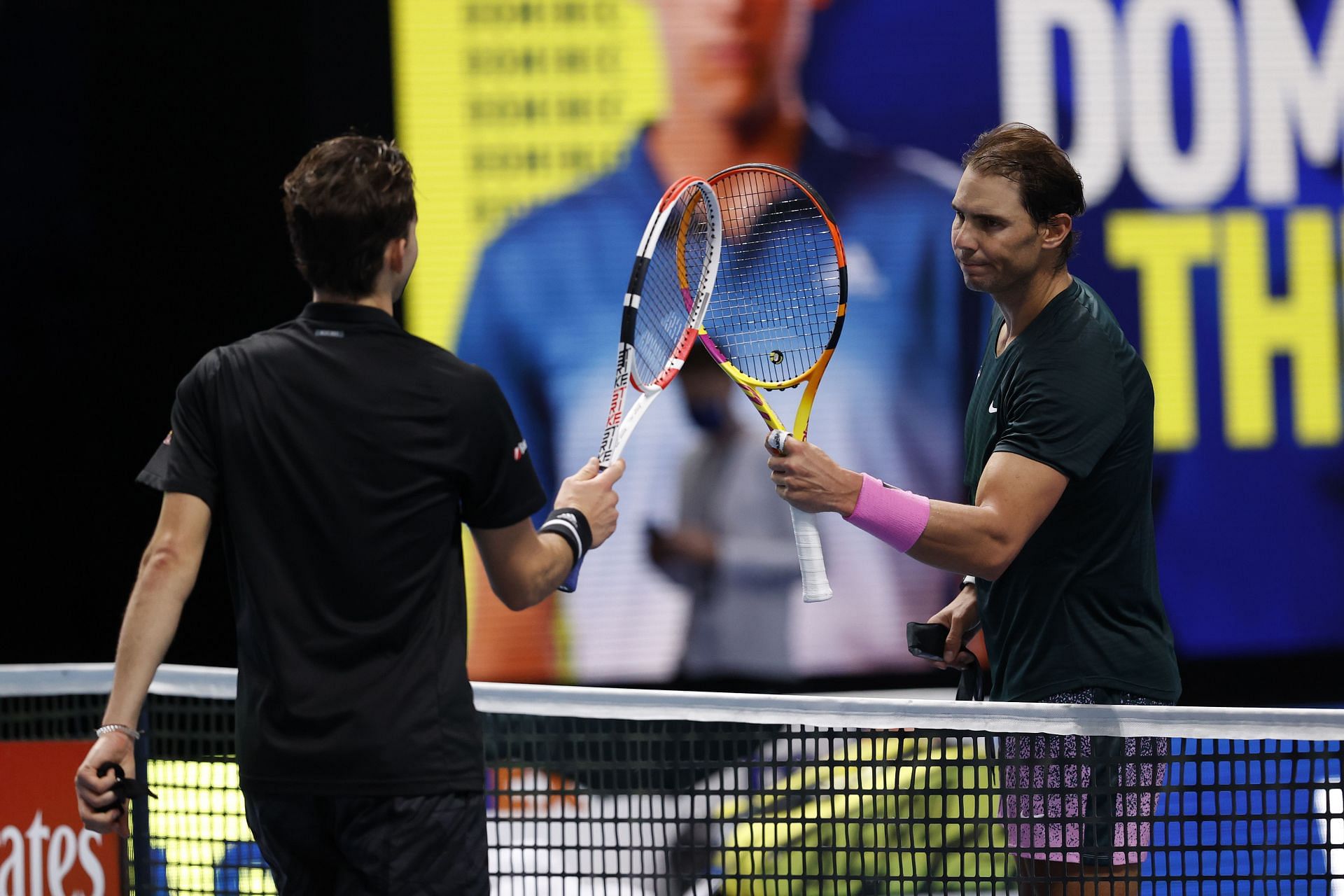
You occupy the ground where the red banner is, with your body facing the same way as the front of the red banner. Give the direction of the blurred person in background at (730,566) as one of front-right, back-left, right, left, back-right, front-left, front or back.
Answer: back-left

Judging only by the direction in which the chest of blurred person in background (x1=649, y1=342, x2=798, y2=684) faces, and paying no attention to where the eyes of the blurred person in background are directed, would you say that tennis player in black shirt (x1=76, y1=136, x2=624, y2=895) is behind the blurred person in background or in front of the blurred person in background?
in front

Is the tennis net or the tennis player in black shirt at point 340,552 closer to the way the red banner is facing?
the tennis player in black shirt

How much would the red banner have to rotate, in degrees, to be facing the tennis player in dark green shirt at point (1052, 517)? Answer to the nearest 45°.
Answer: approximately 45° to its left

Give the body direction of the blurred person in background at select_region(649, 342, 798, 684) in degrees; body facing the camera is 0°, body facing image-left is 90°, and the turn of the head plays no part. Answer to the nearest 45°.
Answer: approximately 45°

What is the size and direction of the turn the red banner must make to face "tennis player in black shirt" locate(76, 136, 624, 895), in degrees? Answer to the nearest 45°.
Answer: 0° — it already faces them

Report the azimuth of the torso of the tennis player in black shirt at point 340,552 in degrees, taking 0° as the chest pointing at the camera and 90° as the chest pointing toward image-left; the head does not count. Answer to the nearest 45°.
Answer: approximately 180°

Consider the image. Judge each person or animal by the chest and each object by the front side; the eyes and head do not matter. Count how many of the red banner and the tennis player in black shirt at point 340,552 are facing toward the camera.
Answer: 1

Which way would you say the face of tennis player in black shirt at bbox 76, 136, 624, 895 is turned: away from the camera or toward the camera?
away from the camera

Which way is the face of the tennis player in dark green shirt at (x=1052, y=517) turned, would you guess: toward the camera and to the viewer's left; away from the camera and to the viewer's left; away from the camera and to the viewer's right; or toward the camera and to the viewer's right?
toward the camera and to the viewer's left

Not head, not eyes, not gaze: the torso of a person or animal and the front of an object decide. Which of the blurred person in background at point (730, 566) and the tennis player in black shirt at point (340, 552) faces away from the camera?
the tennis player in black shirt

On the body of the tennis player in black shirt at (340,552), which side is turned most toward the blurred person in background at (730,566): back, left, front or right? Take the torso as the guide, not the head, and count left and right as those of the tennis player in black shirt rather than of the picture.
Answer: front
